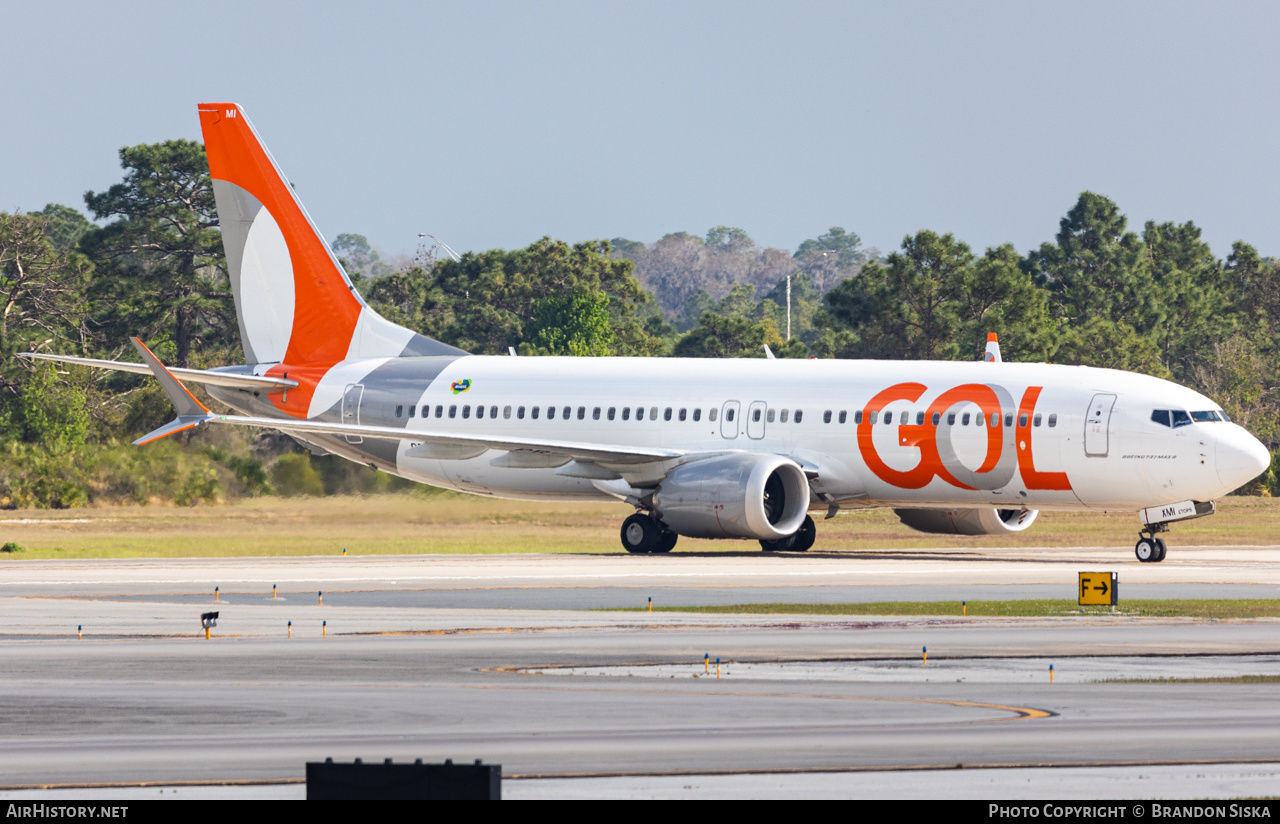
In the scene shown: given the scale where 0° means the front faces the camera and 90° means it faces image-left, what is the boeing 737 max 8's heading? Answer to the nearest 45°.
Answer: approximately 315°
